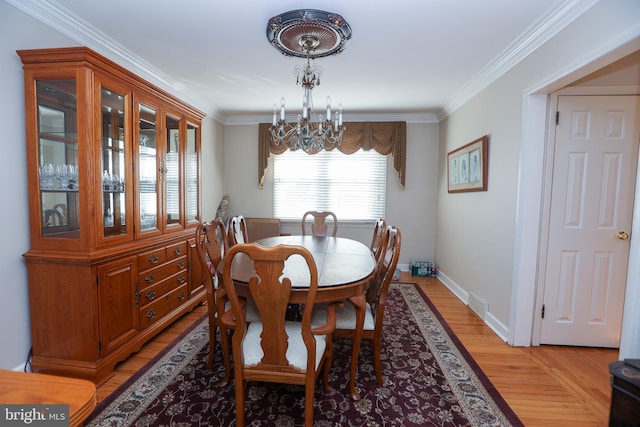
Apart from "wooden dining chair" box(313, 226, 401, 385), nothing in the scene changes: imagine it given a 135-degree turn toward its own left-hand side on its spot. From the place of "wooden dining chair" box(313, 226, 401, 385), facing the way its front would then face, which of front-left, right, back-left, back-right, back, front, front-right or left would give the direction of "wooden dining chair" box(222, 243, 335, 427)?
right

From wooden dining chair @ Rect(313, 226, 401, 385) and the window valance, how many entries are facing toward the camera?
1

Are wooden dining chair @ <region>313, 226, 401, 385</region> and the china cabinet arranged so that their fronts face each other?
yes

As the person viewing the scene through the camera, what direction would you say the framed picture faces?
facing the viewer and to the left of the viewer

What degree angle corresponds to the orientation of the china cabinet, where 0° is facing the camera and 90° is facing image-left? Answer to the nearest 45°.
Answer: approximately 315°

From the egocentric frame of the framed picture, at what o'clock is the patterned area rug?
The patterned area rug is roughly at 11 o'clock from the framed picture.

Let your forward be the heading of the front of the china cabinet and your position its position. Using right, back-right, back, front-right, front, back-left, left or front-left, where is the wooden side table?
front-right

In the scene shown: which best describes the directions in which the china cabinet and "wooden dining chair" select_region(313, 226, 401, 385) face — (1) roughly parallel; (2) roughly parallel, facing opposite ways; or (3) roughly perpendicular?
roughly parallel, facing opposite ways

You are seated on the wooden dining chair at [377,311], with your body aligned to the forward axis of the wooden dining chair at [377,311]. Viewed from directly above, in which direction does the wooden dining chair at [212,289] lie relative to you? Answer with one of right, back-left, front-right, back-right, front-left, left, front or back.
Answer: front

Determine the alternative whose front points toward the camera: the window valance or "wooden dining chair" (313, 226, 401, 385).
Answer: the window valance

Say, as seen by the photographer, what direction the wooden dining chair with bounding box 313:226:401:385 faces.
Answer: facing to the left of the viewer

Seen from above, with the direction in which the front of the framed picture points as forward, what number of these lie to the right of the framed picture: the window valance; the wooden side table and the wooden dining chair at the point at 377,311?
1

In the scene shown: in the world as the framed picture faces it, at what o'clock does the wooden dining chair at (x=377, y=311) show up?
The wooden dining chair is roughly at 11 o'clock from the framed picture.

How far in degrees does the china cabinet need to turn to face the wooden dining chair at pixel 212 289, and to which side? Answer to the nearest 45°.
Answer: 0° — it already faces it

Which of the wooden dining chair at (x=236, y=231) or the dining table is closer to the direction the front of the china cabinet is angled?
the dining table

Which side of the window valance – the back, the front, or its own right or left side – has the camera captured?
front

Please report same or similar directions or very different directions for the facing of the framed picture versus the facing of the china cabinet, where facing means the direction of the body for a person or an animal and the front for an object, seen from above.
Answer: very different directions

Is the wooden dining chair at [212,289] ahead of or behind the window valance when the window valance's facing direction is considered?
ahead
